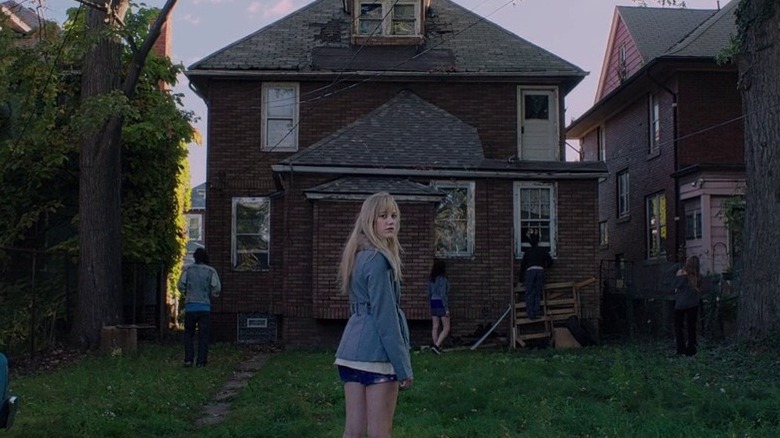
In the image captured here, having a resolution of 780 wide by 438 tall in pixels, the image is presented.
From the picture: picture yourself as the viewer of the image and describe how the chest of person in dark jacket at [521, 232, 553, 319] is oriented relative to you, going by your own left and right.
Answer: facing away from the viewer

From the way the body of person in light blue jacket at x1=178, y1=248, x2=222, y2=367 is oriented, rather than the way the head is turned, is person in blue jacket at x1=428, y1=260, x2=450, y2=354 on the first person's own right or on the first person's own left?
on the first person's own right

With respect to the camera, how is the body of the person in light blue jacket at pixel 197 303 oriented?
away from the camera

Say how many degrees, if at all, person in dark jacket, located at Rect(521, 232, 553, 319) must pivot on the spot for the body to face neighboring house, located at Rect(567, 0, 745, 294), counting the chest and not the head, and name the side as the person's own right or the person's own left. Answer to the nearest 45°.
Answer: approximately 45° to the person's own right

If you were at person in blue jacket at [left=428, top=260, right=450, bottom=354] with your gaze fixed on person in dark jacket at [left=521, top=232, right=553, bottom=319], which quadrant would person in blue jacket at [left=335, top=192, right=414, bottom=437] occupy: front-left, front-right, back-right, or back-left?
back-right

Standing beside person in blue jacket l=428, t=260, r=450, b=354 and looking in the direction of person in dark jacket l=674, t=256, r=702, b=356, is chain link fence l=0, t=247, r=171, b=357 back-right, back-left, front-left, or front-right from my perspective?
back-right

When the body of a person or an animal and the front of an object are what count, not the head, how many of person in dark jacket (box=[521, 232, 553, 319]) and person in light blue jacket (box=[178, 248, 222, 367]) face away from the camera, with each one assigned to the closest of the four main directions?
2

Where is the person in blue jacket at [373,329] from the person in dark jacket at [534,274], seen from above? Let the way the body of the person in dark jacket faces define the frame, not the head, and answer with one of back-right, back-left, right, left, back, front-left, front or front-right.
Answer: back
